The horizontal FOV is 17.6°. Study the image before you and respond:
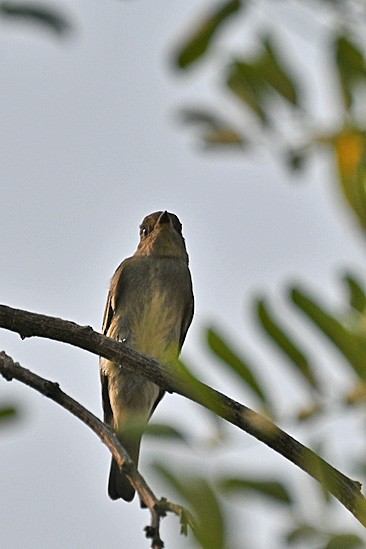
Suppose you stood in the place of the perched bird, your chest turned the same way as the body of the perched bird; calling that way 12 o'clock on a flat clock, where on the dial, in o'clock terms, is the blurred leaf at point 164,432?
The blurred leaf is roughly at 12 o'clock from the perched bird.

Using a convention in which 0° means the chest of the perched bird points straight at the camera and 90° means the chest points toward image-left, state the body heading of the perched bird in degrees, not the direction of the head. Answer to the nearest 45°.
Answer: approximately 0°
